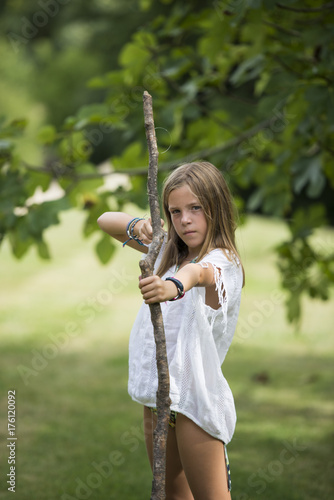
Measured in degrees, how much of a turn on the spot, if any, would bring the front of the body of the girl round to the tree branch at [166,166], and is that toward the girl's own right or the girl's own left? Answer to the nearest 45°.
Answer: approximately 135° to the girl's own right

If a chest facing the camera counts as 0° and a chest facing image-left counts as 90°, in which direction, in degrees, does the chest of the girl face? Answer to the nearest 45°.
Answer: approximately 45°
